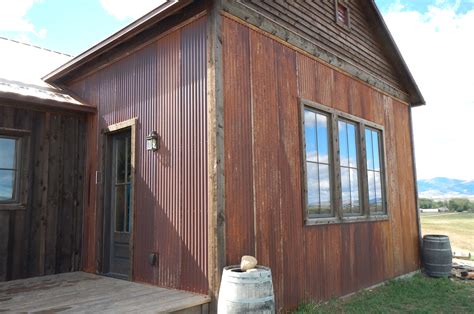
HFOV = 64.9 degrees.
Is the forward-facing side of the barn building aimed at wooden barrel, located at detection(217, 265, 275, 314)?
no

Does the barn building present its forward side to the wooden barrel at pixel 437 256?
no

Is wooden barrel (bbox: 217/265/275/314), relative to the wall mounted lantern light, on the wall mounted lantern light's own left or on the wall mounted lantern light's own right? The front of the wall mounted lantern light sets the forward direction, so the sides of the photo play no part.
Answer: on the wall mounted lantern light's own left

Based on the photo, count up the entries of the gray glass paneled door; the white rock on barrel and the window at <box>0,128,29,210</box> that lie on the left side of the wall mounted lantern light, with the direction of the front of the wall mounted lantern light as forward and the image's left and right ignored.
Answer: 1

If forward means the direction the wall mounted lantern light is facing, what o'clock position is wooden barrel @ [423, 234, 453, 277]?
The wooden barrel is roughly at 7 o'clock from the wall mounted lantern light.

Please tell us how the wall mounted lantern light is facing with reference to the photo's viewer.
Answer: facing the viewer and to the left of the viewer

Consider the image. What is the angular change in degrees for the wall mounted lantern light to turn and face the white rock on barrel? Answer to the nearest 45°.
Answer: approximately 90° to its left

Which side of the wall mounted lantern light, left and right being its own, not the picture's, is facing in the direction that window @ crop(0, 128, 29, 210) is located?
right

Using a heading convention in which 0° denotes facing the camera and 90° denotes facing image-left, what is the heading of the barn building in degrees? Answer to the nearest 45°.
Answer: approximately 45°

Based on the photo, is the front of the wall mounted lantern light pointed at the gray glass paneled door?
no

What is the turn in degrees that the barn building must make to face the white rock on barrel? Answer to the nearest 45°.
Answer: approximately 45° to its left

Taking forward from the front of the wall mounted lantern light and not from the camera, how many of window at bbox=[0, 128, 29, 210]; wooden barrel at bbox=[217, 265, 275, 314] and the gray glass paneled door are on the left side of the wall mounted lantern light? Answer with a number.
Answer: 1
